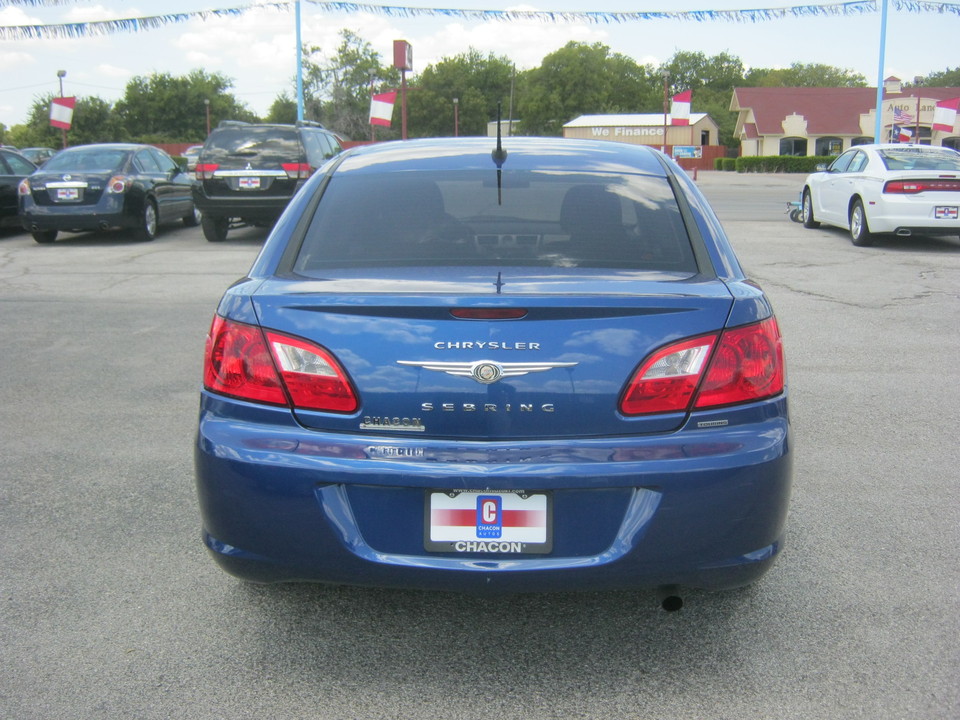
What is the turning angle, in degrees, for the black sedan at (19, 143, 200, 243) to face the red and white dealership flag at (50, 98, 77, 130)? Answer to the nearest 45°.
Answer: approximately 45° to its left

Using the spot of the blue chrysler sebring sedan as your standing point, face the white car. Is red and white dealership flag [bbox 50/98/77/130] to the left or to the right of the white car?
left

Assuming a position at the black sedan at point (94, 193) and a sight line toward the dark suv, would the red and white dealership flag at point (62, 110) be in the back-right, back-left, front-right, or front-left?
back-left

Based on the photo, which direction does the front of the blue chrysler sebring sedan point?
away from the camera

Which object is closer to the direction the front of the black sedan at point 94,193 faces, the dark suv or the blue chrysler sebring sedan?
the dark suv

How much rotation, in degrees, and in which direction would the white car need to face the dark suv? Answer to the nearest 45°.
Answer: approximately 45° to its left

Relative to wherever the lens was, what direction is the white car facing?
facing away from the viewer and to the left of the viewer

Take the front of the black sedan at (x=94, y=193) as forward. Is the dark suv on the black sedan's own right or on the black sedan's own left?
on the black sedan's own right

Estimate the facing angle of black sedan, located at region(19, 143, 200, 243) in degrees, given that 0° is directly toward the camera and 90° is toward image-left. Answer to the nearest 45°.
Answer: approximately 225°

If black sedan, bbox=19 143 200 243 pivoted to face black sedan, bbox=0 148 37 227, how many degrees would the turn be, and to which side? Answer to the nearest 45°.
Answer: approximately 90° to its left

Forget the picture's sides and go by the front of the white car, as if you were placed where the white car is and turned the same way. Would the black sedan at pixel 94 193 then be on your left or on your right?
on your left
